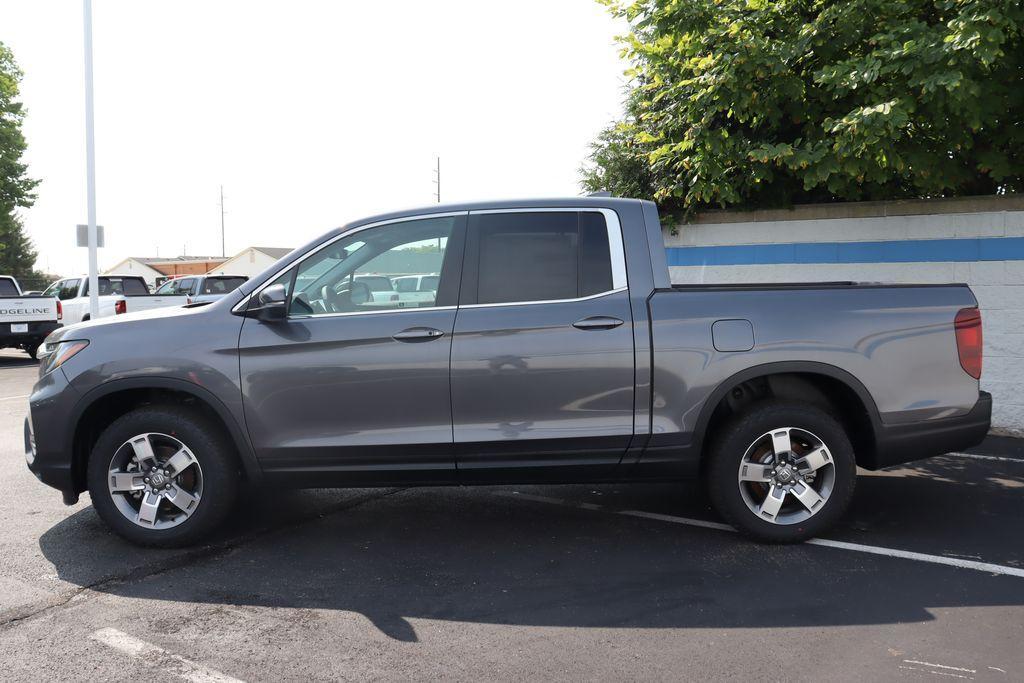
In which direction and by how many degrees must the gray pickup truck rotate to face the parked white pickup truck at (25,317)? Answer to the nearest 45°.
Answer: approximately 45° to its right

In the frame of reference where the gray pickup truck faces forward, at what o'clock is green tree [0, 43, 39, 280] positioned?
The green tree is roughly at 2 o'clock from the gray pickup truck.

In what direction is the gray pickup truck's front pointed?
to the viewer's left

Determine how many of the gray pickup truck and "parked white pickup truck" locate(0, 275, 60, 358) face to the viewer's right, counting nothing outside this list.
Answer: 0

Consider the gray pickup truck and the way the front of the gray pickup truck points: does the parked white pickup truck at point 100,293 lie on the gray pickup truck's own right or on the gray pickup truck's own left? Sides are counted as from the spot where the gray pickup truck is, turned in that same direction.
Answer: on the gray pickup truck's own right

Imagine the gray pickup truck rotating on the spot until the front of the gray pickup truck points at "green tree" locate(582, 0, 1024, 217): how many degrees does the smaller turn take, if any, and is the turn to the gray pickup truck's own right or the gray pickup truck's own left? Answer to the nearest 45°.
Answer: approximately 135° to the gray pickup truck's own right

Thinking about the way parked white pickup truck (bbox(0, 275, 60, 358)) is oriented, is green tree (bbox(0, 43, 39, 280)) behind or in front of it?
in front

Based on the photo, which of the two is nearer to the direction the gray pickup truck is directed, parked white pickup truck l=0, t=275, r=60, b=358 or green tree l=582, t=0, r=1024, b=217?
the parked white pickup truck

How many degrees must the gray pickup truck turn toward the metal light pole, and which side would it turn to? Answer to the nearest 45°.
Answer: approximately 45° to its right
